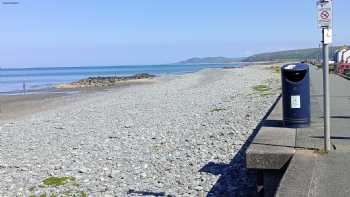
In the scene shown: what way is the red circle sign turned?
toward the camera

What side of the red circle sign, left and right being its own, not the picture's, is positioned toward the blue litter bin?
back
